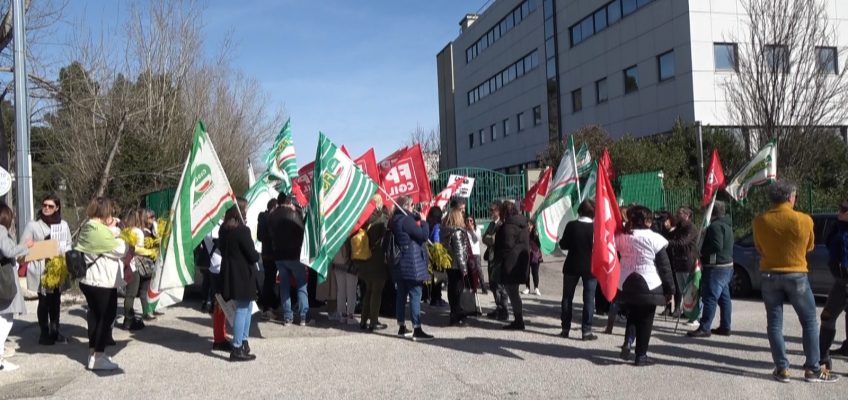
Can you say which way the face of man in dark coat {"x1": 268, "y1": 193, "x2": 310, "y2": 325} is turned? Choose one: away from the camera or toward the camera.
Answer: away from the camera

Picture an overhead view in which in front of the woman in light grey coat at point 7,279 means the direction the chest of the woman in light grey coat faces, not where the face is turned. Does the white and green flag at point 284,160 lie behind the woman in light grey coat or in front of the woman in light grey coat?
in front

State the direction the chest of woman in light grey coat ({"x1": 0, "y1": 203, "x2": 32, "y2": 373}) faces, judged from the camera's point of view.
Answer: to the viewer's right

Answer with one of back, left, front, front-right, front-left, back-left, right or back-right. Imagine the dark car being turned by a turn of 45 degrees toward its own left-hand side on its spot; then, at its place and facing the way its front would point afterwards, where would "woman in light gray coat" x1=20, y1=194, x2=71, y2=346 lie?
front

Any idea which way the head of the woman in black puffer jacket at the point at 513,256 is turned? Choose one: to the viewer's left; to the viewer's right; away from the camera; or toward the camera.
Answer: away from the camera

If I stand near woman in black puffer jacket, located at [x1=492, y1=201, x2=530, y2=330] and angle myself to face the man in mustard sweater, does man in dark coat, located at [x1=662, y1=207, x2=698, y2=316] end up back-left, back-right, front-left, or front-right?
front-left

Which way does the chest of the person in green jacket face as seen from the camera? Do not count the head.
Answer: to the viewer's left

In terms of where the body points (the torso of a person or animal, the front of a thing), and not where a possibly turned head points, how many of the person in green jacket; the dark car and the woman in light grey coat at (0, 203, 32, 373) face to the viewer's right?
1

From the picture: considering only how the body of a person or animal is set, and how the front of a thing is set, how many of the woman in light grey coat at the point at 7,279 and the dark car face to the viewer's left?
1

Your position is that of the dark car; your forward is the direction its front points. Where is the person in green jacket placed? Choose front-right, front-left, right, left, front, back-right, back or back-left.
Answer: left

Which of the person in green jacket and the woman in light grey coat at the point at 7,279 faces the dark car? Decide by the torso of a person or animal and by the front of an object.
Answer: the woman in light grey coat

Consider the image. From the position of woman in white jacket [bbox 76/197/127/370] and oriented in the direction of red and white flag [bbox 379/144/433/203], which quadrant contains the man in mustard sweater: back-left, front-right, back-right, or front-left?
front-right

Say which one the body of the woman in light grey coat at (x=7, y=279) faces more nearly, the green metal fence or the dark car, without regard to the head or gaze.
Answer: the dark car

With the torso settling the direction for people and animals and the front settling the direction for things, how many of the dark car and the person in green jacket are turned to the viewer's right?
0

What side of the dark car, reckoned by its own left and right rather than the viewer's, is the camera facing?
left
